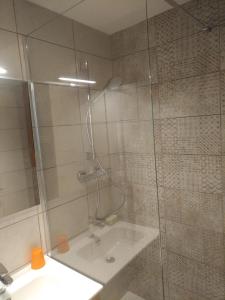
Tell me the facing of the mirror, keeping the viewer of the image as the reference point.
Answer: facing the viewer and to the right of the viewer

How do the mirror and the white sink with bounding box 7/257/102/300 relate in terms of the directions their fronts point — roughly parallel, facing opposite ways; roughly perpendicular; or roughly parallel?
roughly parallel

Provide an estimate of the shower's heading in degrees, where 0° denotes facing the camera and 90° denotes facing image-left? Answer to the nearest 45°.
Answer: approximately 315°

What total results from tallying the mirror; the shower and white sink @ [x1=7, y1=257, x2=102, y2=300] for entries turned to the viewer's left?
0
